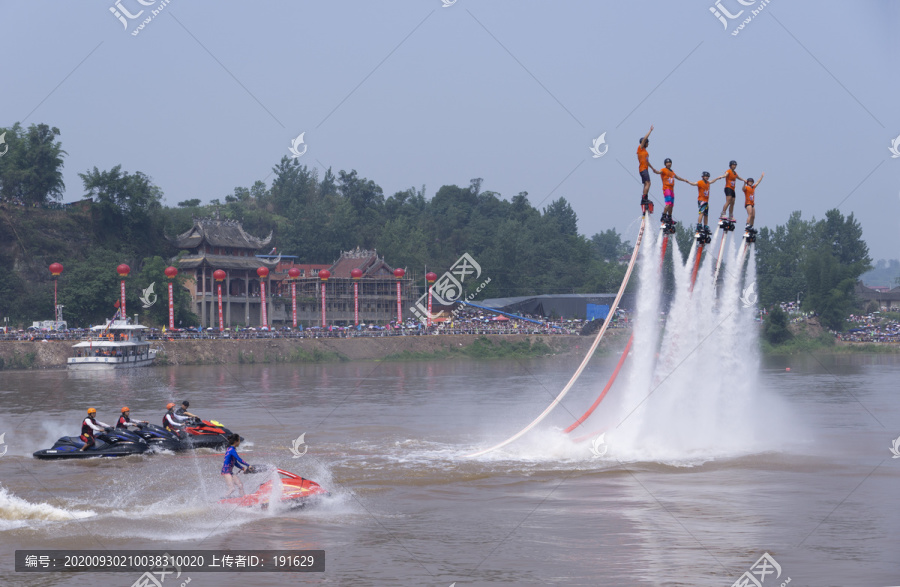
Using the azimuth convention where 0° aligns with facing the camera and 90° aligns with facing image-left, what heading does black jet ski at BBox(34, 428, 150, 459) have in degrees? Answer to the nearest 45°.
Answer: approximately 270°

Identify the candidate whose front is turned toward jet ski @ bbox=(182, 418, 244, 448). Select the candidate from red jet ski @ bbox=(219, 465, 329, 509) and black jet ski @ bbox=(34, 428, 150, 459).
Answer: the black jet ski

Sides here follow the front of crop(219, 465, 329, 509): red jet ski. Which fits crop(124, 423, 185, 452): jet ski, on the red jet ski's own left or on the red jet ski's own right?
on the red jet ski's own left

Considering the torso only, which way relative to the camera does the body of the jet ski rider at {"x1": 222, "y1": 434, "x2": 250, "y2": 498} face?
to the viewer's right

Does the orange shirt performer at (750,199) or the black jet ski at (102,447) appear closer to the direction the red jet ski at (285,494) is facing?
the orange shirt performer

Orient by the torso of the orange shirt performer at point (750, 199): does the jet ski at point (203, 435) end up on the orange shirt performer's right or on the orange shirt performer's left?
on the orange shirt performer's right

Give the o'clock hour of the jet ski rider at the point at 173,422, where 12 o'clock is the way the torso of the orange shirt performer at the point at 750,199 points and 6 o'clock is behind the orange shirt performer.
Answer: The jet ski rider is roughly at 3 o'clock from the orange shirt performer.

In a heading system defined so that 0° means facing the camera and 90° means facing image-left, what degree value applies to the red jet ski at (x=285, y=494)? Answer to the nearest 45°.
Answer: approximately 270°

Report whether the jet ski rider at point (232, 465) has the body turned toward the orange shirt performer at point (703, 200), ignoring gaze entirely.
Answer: yes

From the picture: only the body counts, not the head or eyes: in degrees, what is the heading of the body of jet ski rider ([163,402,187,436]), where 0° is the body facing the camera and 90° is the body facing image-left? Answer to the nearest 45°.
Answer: approximately 270°
